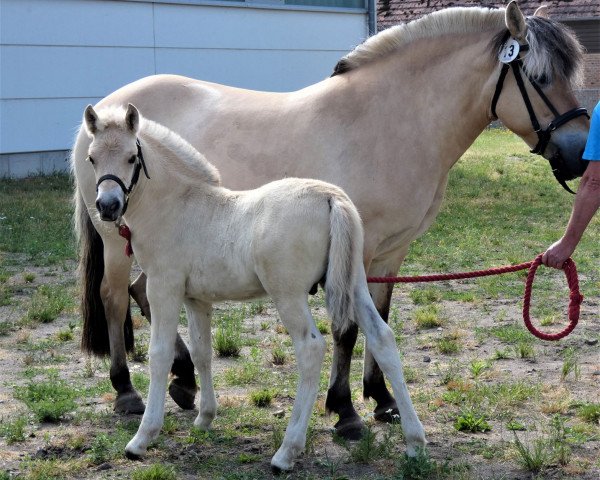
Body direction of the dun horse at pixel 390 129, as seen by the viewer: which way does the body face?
to the viewer's right

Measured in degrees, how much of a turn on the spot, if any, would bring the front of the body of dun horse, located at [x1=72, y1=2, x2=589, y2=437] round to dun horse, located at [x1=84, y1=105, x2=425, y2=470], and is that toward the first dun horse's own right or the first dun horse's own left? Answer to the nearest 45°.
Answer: approximately 135° to the first dun horse's own right
